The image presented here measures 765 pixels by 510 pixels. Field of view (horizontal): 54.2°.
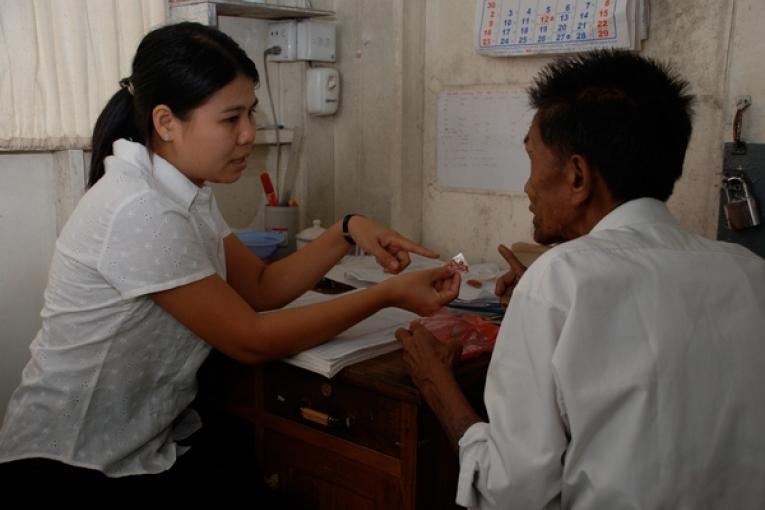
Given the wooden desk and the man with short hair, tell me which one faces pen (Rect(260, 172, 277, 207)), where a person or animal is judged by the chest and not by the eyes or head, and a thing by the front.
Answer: the man with short hair

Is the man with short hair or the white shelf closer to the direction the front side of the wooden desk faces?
the man with short hair

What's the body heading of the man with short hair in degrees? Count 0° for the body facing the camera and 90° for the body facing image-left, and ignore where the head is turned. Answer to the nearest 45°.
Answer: approximately 135°

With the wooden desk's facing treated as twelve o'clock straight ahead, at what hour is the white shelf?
The white shelf is roughly at 4 o'clock from the wooden desk.

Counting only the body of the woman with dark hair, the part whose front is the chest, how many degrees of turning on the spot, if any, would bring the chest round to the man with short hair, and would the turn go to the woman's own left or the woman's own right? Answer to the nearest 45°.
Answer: approximately 45° to the woman's own right

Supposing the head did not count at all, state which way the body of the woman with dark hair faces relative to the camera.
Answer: to the viewer's right

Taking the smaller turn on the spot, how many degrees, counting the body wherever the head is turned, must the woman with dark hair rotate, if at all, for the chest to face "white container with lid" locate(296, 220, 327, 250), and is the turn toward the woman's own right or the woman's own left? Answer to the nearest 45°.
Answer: approximately 45° to the woman's own left

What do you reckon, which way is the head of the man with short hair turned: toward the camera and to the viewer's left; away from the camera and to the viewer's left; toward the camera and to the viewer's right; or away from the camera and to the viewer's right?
away from the camera and to the viewer's left

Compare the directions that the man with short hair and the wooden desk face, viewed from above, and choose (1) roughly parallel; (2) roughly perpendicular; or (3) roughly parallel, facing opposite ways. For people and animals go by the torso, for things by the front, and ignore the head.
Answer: roughly perpendicular

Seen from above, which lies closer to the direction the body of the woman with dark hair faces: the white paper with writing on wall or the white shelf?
the white paper with writing on wall

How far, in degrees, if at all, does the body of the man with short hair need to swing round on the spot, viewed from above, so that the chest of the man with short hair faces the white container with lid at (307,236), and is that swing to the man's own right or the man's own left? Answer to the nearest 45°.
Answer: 0° — they already face it
